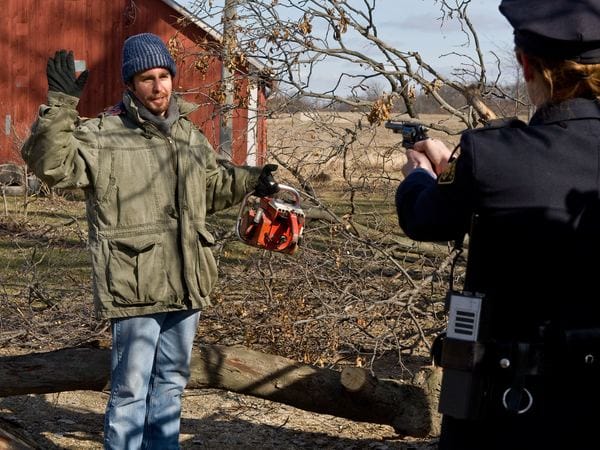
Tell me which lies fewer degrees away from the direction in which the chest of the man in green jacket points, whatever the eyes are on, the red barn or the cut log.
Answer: the cut log

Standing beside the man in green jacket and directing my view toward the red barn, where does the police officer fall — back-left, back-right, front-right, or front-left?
back-right

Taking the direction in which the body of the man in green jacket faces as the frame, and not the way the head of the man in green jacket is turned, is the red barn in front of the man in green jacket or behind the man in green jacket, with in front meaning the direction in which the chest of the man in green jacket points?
behind

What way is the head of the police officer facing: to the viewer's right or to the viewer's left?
to the viewer's left

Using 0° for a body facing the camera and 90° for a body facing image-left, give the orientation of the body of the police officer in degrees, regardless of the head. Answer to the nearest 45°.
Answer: approximately 135°

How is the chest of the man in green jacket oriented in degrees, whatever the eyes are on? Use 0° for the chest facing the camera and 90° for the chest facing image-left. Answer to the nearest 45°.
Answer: approximately 315°

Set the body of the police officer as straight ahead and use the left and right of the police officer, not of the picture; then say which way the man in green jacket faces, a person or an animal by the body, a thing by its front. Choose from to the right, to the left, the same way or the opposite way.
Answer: the opposite way

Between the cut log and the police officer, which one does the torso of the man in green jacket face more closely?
the police officer

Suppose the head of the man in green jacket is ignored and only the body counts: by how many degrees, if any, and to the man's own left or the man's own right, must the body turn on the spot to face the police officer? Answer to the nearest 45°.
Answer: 0° — they already face them

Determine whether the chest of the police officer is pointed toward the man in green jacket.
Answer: yes
